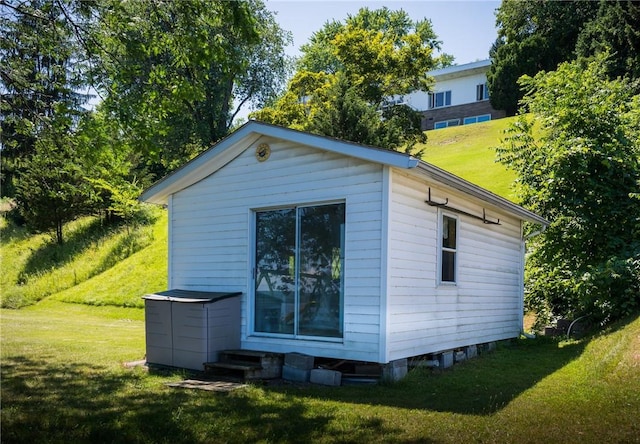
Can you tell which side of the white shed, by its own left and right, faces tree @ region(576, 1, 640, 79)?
back

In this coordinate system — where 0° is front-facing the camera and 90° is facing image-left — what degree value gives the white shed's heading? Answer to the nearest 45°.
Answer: approximately 45°

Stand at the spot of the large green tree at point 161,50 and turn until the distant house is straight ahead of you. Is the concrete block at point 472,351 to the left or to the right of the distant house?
right

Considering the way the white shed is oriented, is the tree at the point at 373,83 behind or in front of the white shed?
behind

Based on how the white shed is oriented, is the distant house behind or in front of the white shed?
behind
